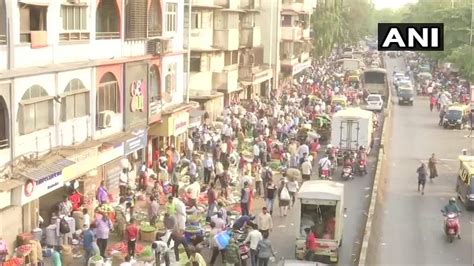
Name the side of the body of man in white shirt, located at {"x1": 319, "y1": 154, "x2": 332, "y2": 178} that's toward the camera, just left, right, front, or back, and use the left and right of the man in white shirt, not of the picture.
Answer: back

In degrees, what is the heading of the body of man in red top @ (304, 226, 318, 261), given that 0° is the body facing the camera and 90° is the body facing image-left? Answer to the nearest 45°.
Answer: approximately 180°

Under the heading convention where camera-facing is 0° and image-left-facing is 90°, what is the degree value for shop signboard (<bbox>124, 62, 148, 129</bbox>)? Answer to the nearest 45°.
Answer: approximately 315°

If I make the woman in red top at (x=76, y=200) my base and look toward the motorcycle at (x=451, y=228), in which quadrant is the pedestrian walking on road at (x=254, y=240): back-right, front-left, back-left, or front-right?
front-right

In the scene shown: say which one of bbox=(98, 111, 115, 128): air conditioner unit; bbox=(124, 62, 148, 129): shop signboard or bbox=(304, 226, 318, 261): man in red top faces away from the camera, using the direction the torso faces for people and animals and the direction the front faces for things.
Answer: the man in red top

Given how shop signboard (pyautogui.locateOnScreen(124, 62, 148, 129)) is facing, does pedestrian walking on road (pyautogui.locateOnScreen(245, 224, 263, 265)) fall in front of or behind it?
in front

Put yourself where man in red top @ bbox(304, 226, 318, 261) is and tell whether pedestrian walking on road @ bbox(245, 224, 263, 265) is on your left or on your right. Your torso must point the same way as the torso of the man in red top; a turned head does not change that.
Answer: on your left

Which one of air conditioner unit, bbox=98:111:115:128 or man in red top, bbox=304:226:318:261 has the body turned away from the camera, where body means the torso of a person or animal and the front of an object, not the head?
the man in red top

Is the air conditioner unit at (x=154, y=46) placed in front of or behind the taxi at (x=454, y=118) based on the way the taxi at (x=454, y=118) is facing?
in front

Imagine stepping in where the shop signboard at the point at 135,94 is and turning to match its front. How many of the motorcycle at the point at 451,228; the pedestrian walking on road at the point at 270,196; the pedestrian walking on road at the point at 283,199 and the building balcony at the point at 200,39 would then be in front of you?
3
